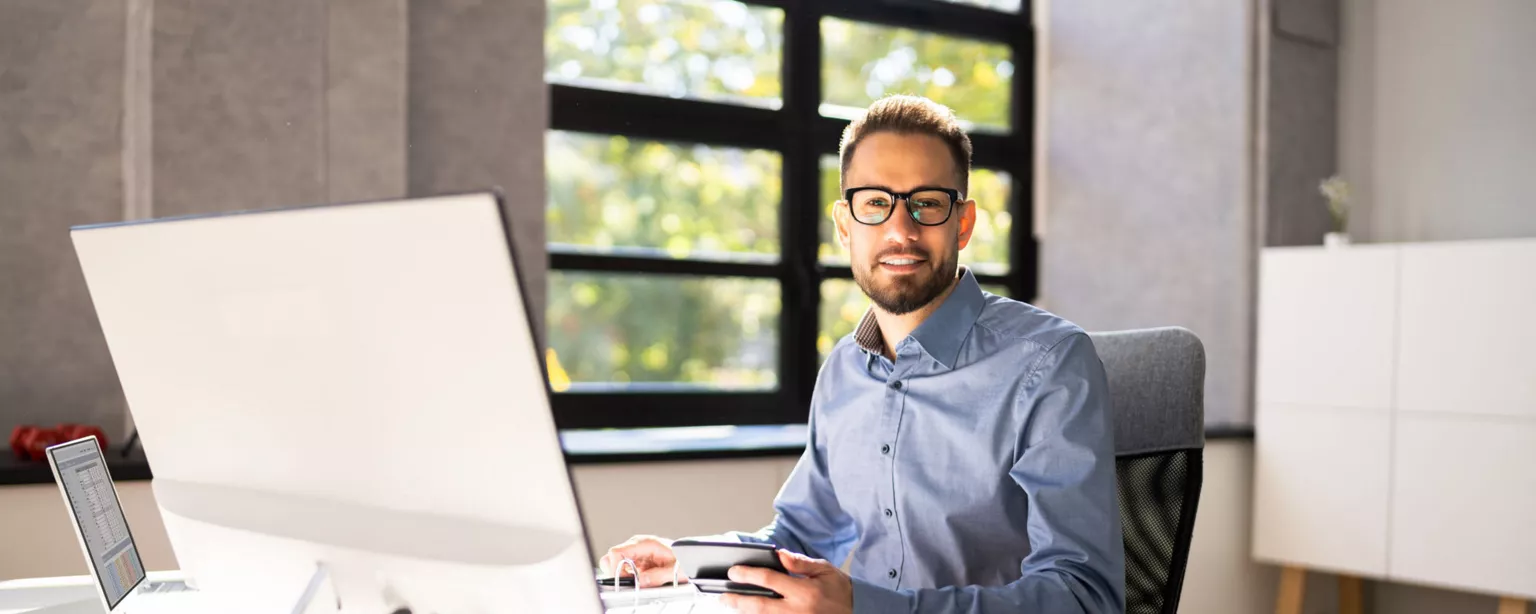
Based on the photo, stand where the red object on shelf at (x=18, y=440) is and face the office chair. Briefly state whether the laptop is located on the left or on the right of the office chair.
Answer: right

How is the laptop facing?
to the viewer's right

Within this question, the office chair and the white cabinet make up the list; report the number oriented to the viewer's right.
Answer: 0

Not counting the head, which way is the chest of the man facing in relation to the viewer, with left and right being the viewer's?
facing the viewer and to the left of the viewer

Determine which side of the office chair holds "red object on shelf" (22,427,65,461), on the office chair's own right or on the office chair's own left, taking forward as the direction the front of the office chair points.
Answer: on the office chair's own right

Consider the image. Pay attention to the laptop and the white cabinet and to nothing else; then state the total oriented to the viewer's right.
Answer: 1

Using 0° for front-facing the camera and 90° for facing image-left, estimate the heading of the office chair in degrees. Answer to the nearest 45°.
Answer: approximately 45°

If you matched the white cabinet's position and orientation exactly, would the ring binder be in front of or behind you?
in front

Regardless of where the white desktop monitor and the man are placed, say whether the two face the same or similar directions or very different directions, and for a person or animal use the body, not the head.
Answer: very different directions
